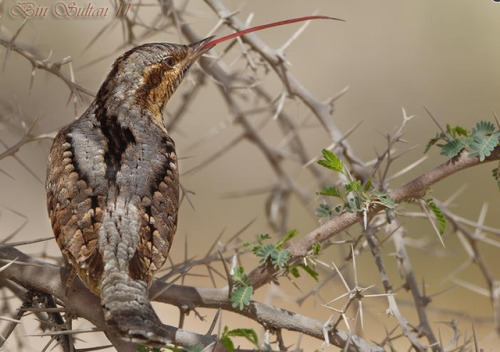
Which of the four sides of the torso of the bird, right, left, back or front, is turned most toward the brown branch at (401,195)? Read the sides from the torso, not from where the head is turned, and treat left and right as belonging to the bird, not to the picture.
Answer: right

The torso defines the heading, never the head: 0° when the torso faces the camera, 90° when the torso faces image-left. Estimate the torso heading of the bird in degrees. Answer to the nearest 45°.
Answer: approximately 180°
